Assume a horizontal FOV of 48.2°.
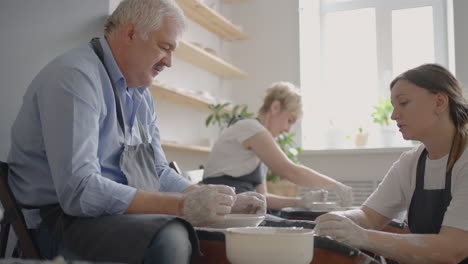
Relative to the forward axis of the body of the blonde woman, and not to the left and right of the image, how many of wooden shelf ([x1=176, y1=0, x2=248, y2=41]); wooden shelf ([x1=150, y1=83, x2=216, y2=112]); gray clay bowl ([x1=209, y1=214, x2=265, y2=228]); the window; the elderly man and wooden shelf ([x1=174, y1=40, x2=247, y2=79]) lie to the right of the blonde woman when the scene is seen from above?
2

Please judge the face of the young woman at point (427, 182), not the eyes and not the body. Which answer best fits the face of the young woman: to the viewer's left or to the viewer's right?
to the viewer's left

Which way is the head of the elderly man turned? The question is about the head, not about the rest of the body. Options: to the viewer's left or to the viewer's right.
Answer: to the viewer's right

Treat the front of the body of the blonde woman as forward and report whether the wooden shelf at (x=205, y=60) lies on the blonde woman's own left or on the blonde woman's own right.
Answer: on the blonde woman's own left

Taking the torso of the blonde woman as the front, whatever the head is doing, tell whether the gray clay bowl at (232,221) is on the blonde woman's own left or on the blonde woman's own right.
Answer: on the blonde woman's own right

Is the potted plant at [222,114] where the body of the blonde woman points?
no

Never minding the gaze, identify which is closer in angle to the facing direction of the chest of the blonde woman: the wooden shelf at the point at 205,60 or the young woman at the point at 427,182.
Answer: the young woman

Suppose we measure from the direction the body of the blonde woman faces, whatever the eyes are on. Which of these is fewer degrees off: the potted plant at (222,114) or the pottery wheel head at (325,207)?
the pottery wheel head

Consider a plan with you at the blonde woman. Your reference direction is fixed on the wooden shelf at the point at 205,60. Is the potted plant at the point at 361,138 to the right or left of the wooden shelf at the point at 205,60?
right

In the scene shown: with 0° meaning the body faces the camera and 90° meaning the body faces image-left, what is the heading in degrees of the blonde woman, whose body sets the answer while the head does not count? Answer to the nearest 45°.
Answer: approximately 270°

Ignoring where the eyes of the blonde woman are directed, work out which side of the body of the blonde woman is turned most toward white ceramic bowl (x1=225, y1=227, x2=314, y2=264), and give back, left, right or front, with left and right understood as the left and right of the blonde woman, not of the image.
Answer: right

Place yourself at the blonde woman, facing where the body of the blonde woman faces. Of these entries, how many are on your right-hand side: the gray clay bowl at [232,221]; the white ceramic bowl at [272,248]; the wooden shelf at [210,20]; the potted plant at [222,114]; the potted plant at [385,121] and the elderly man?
3

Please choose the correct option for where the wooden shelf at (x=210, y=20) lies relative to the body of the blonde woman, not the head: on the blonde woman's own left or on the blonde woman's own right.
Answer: on the blonde woman's own left

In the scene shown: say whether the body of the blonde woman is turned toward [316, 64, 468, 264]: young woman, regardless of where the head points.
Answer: no

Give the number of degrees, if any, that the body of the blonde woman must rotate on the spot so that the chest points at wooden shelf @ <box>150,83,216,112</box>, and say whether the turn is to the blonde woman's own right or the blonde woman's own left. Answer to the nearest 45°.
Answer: approximately 135° to the blonde woman's own left

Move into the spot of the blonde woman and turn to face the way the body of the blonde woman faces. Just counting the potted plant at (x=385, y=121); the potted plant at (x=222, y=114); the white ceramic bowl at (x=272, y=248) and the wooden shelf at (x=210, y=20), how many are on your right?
1

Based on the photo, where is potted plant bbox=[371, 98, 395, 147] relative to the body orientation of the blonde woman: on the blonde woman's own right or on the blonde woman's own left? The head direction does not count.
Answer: on the blonde woman's own left

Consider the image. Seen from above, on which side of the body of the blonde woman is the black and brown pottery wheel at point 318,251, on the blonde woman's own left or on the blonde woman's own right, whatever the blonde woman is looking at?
on the blonde woman's own right

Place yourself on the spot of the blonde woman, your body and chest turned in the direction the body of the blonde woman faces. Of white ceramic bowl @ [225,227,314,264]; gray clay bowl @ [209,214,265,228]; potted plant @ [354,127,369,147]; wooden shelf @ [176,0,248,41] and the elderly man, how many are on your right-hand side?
3
